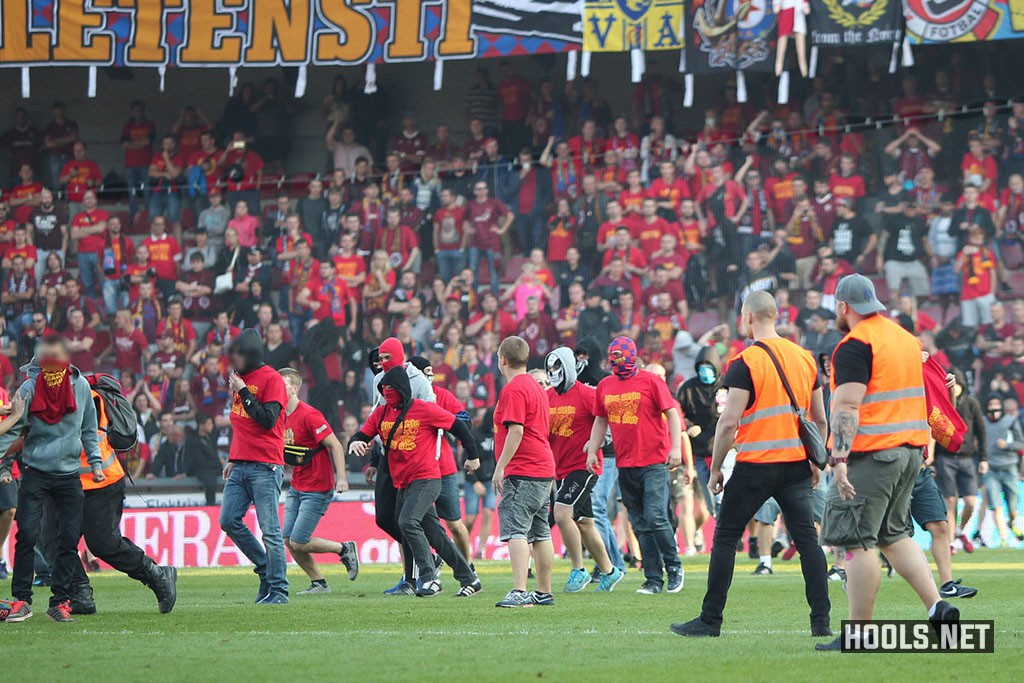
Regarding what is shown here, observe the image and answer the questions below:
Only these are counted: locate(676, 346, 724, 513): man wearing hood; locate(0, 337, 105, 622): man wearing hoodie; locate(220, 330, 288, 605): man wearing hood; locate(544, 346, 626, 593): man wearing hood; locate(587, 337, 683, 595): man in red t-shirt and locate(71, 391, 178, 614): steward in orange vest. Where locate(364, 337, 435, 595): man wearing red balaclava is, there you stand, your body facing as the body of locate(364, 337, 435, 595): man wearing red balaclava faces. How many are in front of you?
3

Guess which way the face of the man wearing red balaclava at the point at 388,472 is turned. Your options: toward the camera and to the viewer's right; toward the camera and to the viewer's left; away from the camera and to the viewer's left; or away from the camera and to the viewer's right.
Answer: toward the camera and to the viewer's left

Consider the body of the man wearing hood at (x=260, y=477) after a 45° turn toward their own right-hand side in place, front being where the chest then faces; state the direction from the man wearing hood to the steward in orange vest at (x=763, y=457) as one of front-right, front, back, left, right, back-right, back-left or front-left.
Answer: back-left

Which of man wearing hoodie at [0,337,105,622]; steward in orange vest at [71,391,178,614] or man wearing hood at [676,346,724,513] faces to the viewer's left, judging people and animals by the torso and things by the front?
the steward in orange vest

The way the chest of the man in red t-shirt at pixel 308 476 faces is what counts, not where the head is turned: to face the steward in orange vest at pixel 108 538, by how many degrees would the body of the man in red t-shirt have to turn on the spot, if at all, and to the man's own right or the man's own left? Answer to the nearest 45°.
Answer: approximately 45° to the man's own left

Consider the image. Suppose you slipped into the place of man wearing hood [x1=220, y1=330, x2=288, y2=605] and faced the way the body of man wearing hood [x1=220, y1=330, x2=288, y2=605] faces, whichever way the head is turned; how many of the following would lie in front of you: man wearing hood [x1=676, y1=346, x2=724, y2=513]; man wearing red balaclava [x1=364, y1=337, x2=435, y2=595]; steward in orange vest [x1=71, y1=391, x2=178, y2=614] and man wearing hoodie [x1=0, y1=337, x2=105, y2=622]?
2

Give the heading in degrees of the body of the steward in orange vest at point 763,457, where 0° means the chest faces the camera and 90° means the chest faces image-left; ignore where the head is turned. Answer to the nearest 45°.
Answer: approximately 135°

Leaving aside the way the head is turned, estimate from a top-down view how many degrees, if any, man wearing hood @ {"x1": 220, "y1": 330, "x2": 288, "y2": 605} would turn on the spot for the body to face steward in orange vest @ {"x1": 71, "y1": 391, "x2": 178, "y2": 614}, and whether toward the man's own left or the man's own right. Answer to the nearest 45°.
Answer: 0° — they already face them

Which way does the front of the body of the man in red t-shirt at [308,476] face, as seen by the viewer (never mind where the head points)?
to the viewer's left

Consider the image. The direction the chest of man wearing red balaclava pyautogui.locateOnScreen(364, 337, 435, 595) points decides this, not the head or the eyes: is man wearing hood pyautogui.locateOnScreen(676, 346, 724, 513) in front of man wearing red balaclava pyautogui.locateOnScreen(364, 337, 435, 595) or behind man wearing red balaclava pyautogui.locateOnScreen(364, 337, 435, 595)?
behind

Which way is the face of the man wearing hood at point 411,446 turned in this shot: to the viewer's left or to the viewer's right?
to the viewer's left
